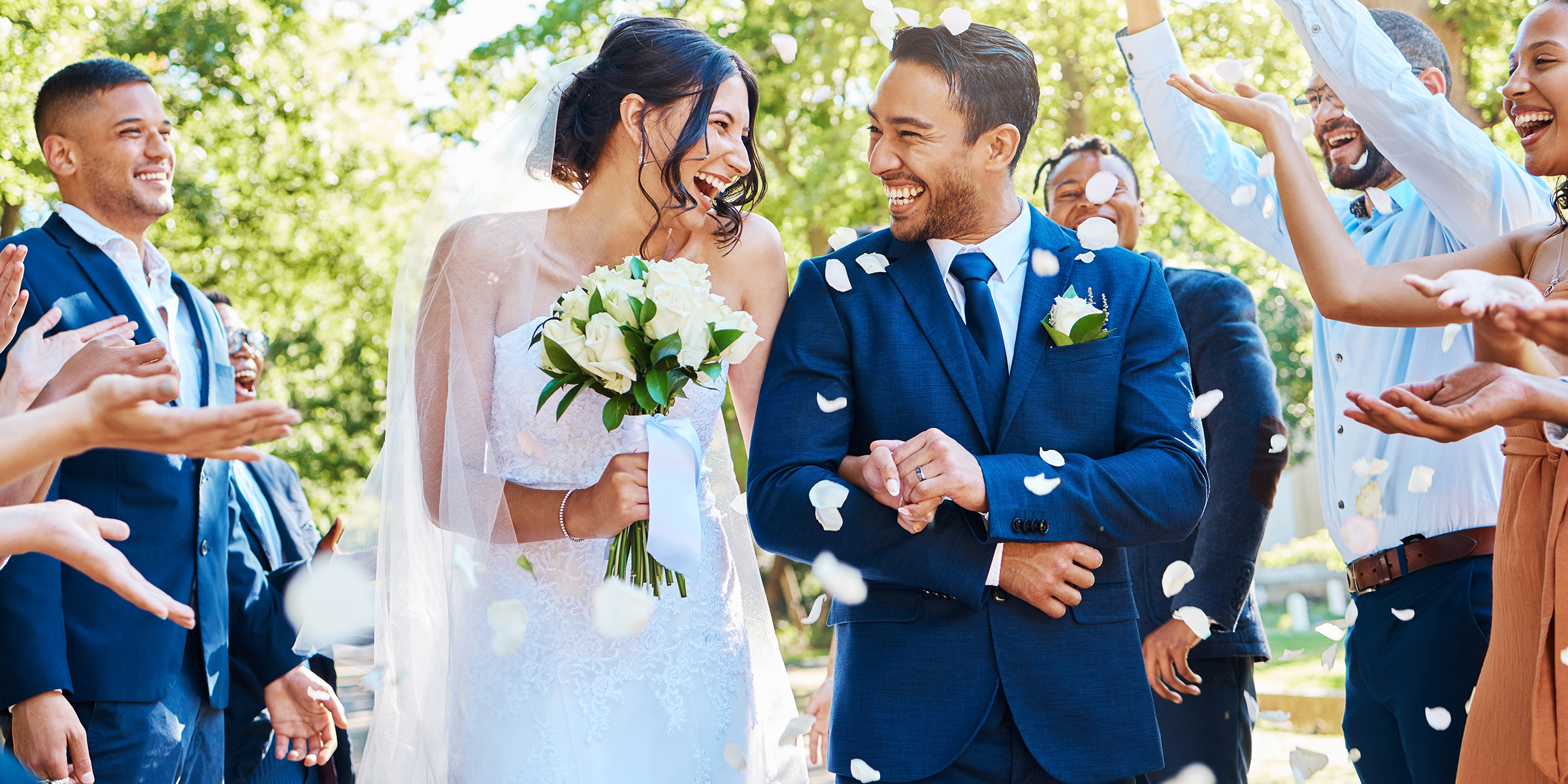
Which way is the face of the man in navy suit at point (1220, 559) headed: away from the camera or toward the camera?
toward the camera

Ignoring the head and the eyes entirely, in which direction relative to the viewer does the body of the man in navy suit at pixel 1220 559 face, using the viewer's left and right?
facing the viewer and to the left of the viewer

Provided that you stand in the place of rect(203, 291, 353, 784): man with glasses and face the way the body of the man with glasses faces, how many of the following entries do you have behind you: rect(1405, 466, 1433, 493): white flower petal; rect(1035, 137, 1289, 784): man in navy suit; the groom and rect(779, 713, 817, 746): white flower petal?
0

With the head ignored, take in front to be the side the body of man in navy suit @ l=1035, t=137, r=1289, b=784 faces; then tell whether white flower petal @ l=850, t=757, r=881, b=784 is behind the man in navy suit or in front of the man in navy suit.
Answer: in front

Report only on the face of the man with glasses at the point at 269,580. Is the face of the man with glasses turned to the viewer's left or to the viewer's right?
to the viewer's right

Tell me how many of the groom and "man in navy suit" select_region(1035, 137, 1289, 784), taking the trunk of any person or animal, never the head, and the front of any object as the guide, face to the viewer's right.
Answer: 0

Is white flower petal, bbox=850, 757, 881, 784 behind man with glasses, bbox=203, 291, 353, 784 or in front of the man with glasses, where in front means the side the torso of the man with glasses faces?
in front

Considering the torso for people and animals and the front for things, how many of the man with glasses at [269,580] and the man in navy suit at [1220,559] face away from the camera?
0

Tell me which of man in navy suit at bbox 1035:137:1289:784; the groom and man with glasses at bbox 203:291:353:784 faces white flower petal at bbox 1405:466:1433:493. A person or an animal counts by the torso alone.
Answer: the man with glasses

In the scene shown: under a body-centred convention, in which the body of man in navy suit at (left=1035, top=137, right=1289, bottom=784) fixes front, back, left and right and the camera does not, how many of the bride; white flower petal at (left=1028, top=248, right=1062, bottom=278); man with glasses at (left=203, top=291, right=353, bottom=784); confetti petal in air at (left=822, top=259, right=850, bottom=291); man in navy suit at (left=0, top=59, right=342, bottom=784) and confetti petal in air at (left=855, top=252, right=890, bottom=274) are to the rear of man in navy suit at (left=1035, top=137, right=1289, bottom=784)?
0

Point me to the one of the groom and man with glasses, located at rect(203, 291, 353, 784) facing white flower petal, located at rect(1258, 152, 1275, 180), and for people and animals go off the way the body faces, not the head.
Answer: the man with glasses

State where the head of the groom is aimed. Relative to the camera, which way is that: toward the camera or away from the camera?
toward the camera

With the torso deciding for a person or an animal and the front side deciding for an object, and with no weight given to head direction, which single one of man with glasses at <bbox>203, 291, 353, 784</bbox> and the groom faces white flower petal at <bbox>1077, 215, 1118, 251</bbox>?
the man with glasses

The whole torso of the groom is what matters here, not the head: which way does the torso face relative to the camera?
toward the camera

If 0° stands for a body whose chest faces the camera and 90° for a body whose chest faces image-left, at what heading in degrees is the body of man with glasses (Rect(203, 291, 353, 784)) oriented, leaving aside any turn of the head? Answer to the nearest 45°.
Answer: approximately 315°

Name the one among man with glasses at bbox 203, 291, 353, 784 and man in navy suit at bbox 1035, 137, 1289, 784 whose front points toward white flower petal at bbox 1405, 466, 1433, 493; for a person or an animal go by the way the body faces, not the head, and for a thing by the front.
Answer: the man with glasses
